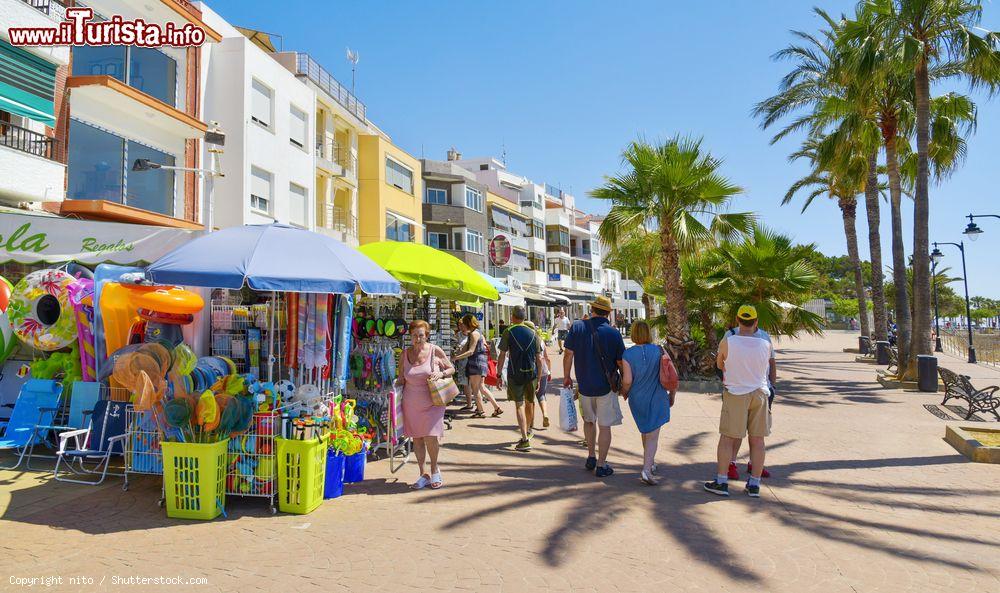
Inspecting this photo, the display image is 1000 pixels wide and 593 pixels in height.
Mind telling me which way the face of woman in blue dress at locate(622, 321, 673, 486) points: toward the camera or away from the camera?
away from the camera

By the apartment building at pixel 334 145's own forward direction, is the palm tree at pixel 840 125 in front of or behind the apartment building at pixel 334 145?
in front

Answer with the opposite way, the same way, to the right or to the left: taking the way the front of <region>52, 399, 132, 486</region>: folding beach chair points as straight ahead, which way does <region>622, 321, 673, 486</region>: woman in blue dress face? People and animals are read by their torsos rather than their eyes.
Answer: the opposite way

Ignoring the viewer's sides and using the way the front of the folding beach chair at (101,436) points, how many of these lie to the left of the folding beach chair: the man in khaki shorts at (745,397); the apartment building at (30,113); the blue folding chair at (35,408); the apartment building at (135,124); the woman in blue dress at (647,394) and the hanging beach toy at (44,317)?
2

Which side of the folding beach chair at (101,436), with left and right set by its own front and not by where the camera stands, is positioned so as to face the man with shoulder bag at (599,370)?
left

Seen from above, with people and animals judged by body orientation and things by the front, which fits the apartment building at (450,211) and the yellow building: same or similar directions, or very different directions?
same or similar directions

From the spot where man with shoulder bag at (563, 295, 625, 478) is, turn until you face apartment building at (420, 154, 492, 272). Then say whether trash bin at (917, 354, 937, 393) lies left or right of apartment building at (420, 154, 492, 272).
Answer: right

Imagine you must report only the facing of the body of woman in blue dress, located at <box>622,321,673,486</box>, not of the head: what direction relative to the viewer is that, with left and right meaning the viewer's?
facing away from the viewer

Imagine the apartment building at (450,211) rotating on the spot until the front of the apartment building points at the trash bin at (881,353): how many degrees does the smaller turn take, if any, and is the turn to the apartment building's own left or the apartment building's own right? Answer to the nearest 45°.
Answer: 0° — it already faces it

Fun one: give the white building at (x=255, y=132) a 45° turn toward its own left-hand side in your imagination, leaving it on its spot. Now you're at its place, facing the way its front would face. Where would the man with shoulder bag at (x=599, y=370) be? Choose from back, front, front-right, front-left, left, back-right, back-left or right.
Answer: right

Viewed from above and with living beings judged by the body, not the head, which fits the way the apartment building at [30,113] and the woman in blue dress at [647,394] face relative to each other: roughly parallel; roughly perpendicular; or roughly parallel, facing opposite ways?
roughly perpendicular

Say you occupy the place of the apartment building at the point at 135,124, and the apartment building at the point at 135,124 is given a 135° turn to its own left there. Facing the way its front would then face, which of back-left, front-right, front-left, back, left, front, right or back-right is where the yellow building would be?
front-right

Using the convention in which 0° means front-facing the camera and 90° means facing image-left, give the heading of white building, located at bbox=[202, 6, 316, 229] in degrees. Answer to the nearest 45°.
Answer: approximately 315°

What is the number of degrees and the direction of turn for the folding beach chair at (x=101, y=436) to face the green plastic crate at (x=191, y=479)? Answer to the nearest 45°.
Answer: approximately 45° to its left

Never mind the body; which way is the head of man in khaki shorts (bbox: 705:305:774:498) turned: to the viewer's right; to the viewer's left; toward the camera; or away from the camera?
away from the camera
